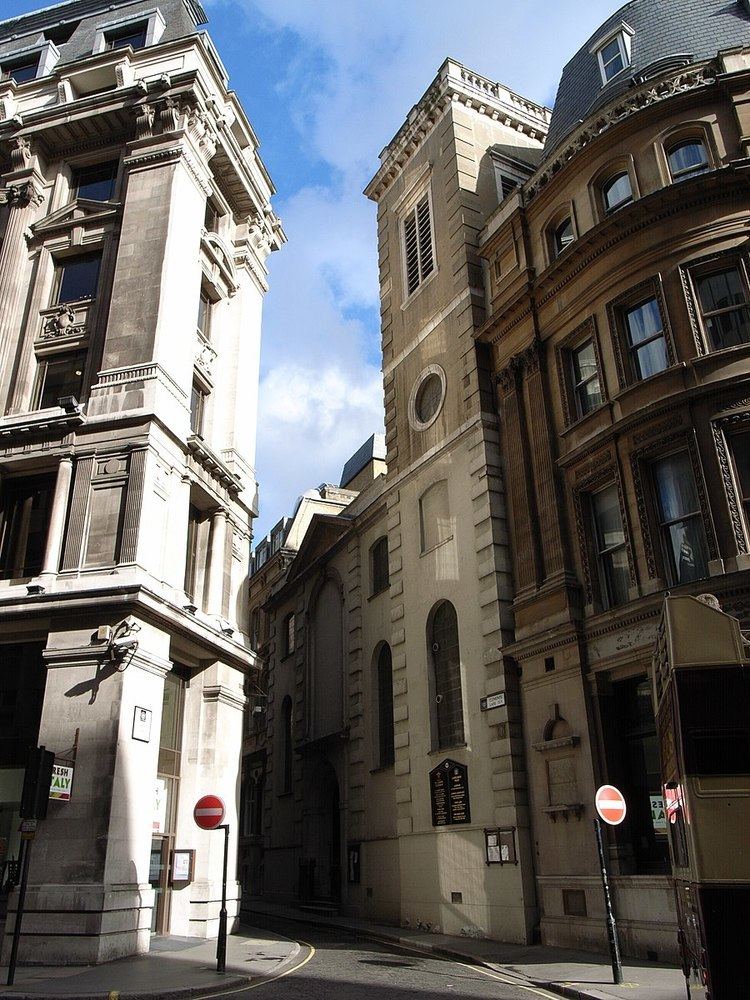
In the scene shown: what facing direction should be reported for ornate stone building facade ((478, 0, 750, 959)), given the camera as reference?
facing the viewer and to the left of the viewer

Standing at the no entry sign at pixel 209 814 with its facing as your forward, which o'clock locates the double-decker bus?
The double-decker bus is roughly at 11 o'clock from the no entry sign.

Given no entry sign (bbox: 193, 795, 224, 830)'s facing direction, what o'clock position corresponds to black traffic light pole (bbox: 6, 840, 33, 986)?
The black traffic light pole is roughly at 3 o'clock from the no entry sign.

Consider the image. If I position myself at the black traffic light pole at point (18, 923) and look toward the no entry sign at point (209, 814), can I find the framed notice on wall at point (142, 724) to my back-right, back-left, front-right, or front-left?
front-left

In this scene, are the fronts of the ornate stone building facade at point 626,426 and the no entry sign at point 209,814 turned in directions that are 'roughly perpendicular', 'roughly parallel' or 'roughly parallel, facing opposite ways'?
roughly perpendicular

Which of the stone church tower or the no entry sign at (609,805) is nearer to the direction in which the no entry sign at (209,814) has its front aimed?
the no entry sign

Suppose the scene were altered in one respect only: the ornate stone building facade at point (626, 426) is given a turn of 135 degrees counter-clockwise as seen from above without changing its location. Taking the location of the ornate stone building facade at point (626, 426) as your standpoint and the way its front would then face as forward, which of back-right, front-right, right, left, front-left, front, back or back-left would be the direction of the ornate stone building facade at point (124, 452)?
back

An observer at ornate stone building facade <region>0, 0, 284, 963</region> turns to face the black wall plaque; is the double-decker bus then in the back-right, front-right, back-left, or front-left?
front-right

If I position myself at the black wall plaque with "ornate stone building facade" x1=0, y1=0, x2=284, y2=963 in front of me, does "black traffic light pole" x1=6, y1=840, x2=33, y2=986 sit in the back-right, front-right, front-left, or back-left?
front-left

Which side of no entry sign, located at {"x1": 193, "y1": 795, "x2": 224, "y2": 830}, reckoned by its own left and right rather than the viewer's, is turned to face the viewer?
front

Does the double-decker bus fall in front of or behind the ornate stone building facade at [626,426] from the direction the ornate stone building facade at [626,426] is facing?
in front

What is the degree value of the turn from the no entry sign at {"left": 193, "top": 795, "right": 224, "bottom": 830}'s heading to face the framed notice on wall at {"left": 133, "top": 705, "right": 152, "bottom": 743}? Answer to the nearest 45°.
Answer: approximately 135° to its right

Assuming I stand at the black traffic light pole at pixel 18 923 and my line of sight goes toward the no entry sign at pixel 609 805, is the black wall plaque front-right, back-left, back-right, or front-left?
front-left

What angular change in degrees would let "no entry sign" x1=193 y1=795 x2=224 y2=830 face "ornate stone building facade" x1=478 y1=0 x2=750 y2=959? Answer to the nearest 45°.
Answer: approximately 90° to its left

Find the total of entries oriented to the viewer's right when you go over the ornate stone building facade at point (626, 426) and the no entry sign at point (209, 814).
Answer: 0
